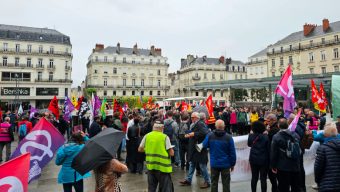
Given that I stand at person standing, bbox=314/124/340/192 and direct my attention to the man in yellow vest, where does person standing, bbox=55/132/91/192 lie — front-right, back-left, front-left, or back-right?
front-left

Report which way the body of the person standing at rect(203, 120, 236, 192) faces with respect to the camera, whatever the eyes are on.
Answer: away from the camera

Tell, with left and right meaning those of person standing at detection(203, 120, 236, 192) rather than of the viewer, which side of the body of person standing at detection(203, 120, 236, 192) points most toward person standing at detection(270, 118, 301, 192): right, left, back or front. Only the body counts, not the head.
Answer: right

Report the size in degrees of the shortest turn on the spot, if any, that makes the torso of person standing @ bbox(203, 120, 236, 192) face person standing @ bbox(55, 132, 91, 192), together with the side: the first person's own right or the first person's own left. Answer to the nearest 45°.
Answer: approximately 135° to the first person's own left

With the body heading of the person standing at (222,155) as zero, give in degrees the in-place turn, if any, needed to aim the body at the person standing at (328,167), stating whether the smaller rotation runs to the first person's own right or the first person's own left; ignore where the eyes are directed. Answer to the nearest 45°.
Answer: approximately 135° to the first person's own right

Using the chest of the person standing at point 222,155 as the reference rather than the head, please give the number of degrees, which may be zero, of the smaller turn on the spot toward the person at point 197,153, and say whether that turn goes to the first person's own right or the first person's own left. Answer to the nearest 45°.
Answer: approximately 45° to the first person's own left

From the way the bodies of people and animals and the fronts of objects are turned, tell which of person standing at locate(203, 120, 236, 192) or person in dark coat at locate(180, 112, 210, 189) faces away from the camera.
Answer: person standing at locate(203, 120, 236, 192)

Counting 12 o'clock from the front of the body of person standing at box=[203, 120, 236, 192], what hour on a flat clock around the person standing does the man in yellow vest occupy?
The man in yellow vest is roughly at 8 o'clock from the person standing.

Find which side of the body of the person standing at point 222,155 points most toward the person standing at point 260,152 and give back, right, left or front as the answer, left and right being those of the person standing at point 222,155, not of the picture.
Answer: right
